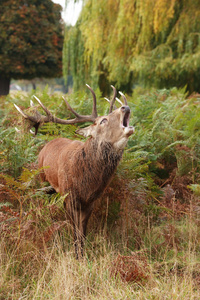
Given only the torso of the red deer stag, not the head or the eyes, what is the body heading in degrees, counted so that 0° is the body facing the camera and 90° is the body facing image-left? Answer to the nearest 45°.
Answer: approximately 315°

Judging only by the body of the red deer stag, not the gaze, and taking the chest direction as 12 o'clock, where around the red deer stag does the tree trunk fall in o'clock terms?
The tree trunk is roughly at 7 o'clock from the red deer stag.
